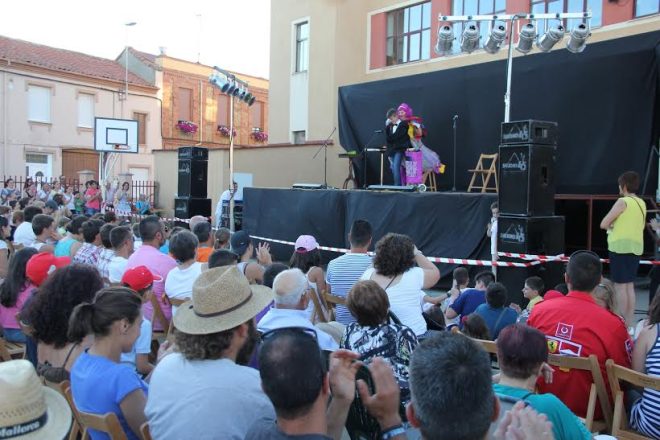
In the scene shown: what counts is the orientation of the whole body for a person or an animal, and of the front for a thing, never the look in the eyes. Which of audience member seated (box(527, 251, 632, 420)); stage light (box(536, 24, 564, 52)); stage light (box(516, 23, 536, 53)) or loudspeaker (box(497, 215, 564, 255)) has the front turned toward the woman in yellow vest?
the audience member seated

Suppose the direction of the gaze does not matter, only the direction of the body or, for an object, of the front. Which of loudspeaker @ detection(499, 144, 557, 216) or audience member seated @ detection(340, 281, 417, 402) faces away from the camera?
the audience member seated

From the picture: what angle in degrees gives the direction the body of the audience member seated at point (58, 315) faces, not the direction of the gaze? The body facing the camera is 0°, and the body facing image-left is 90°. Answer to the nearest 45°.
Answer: approximately 225°

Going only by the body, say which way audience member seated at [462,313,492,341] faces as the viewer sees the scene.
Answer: away from the camera

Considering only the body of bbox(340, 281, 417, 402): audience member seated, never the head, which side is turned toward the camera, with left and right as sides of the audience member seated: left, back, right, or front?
back

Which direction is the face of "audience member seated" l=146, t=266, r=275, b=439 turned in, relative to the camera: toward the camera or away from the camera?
away from the camera

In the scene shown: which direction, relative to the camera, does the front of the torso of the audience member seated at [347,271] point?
away from the camera

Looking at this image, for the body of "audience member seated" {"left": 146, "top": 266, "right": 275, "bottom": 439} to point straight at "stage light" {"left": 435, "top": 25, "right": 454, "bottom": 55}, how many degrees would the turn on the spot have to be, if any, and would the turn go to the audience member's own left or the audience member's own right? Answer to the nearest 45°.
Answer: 0° — they already face it

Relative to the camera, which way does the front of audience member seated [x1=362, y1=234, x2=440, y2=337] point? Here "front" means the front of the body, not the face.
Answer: away from the camera

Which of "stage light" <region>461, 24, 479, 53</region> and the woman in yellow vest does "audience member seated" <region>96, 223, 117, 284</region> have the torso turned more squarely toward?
the stage light

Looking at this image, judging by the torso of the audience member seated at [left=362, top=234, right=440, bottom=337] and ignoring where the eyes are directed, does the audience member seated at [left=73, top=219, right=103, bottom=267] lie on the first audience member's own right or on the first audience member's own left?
on the first audience member's own left

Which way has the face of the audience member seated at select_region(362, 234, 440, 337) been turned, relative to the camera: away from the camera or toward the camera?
away from the camera

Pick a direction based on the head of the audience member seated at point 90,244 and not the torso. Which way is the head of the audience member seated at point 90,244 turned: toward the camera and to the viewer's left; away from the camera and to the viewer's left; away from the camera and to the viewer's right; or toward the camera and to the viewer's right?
away from the camera and to the viewer's right

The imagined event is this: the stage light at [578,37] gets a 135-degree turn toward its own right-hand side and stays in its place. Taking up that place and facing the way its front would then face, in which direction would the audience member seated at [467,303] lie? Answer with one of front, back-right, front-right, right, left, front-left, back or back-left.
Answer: right

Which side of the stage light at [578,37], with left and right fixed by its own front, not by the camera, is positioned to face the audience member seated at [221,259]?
left

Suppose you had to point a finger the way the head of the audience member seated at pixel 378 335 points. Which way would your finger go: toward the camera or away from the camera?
away from the camera

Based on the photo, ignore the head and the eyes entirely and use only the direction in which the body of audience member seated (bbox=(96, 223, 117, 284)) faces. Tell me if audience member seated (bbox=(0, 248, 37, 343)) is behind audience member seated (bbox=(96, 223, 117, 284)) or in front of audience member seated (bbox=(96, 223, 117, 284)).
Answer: behind
